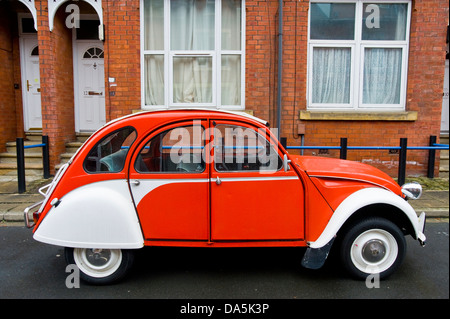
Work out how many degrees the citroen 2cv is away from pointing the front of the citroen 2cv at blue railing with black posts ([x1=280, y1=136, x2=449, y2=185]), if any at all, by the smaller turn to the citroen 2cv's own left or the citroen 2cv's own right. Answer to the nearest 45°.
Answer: approximately 45° to the citroen 2cv's own left

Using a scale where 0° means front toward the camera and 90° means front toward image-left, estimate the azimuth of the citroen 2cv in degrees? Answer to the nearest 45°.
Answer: approximately 270°
